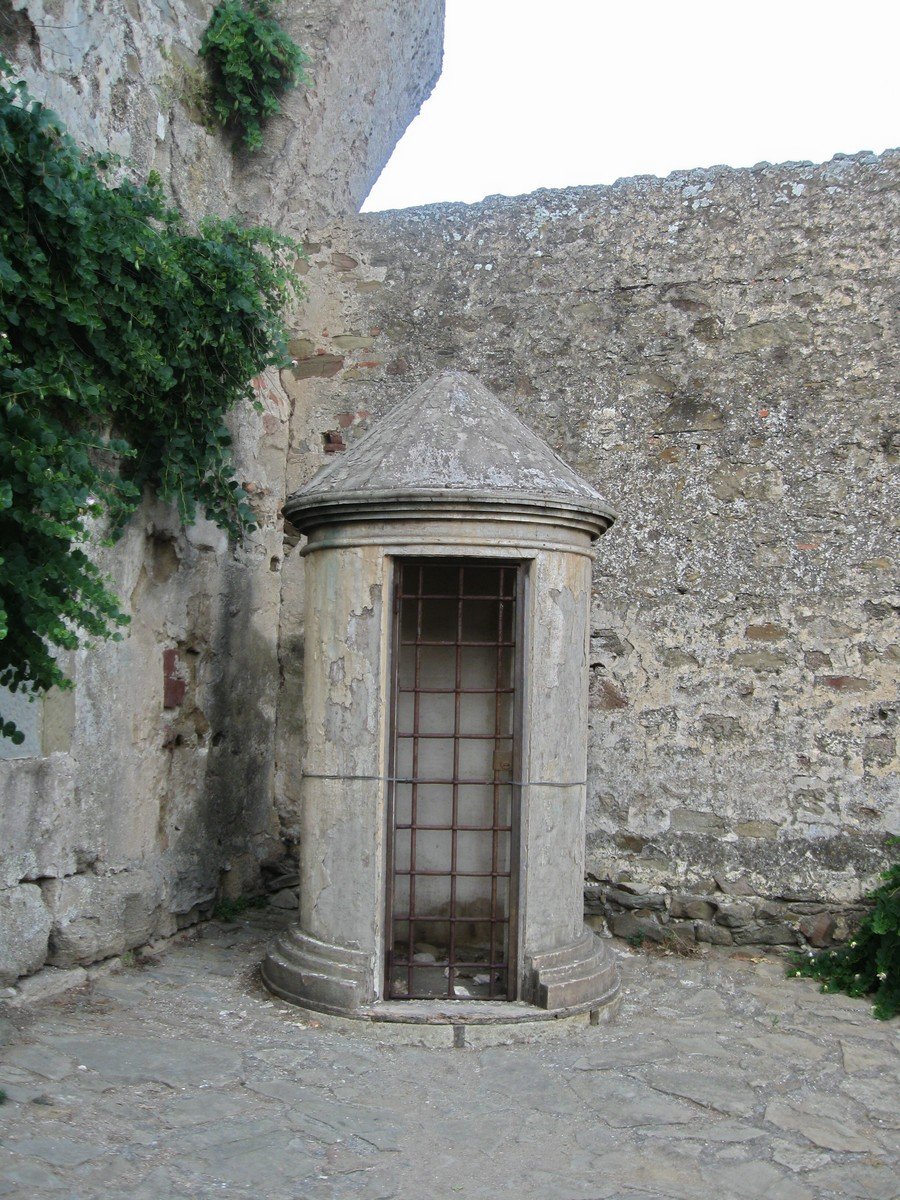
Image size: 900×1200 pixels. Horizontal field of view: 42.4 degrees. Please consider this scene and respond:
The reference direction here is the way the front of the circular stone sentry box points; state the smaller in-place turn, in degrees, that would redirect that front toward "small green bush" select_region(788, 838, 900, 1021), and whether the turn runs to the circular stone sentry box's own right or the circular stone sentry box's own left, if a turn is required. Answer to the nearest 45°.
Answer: approximately 90° to the circular stone sentry box's own left

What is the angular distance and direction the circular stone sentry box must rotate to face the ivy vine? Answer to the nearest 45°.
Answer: approximately 90° to its right

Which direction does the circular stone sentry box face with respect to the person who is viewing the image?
facing the viewer
